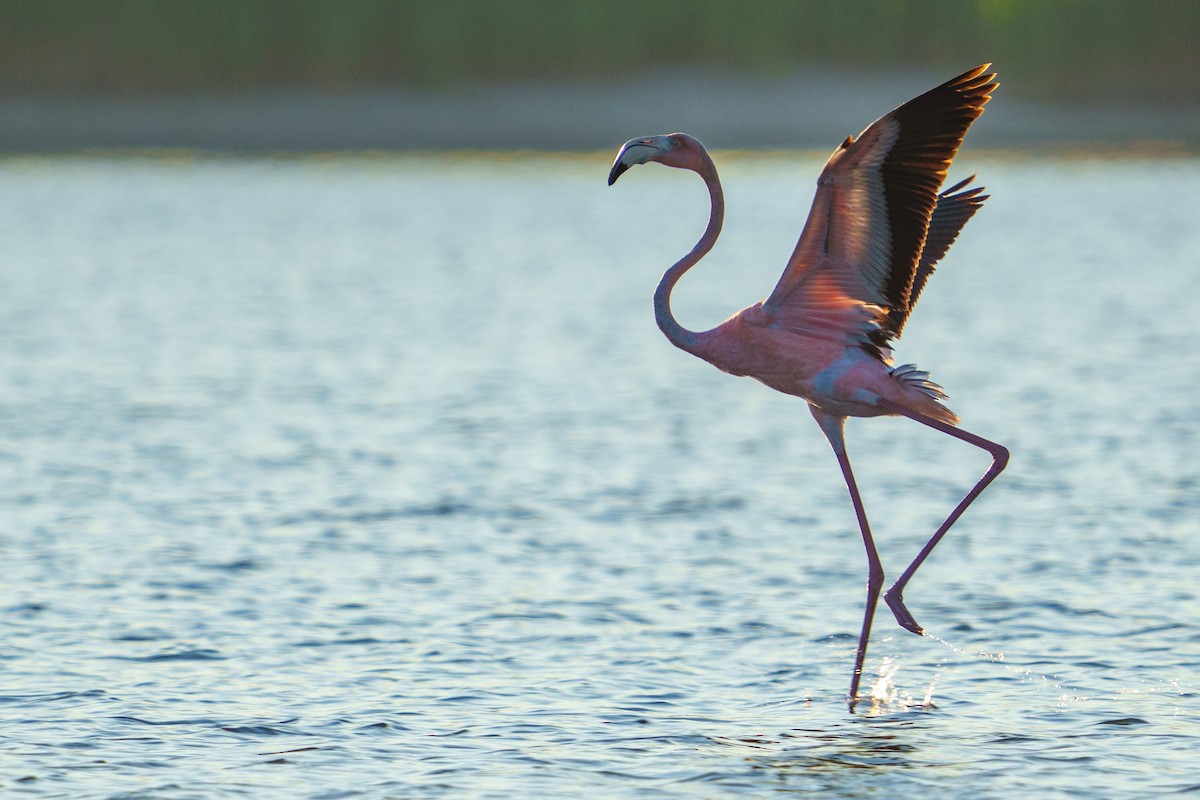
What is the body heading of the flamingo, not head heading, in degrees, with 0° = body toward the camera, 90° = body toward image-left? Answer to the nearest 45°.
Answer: approximately 90°
